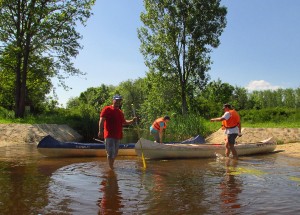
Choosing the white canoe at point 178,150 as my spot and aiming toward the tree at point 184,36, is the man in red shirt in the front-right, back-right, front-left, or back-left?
back-left

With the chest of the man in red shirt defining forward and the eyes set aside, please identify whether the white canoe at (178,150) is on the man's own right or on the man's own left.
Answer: on the man's own left

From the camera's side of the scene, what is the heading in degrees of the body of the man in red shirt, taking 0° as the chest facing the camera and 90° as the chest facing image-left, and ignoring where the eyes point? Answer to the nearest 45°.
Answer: approximately 315°

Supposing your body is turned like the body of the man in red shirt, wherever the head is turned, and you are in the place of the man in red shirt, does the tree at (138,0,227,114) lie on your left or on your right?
on your left

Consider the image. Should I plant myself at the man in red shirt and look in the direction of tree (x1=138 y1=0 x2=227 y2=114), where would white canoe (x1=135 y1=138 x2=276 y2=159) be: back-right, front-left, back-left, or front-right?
front-right
